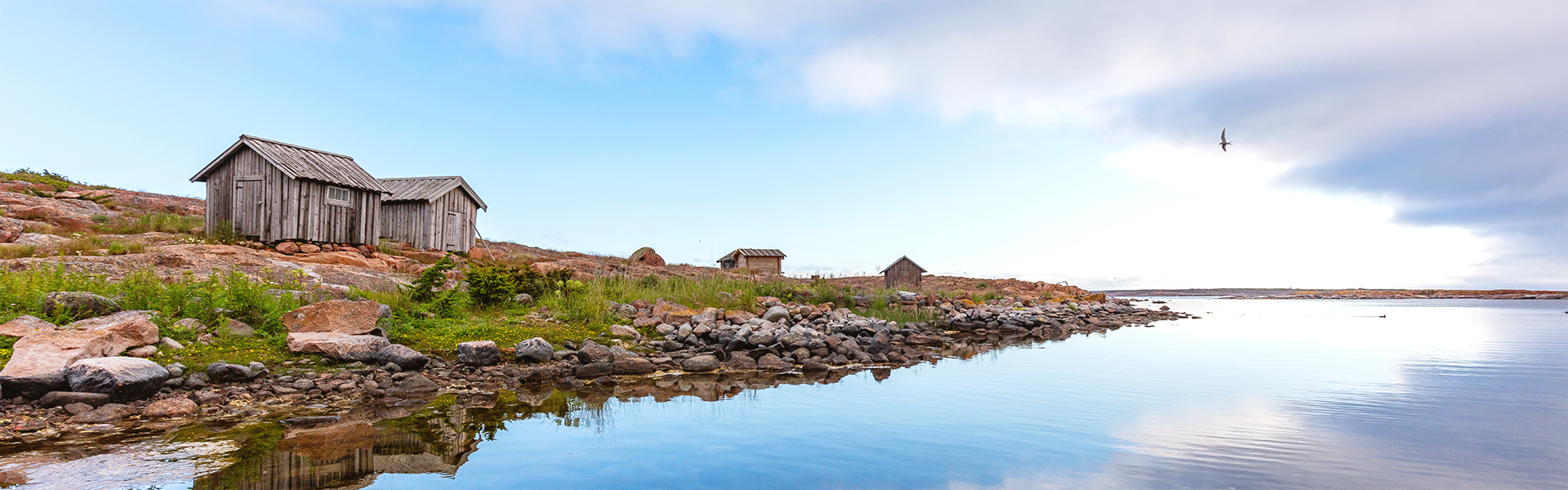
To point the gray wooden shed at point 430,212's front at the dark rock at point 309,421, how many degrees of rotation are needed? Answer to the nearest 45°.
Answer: approximately 45° to its right

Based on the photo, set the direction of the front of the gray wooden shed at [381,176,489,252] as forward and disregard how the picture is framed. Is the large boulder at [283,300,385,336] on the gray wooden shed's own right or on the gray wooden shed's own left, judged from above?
on the gray wooden shed's own right

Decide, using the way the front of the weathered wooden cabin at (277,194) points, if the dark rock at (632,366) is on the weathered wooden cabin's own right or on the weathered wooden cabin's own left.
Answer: on the weathered wooden cabin's own left

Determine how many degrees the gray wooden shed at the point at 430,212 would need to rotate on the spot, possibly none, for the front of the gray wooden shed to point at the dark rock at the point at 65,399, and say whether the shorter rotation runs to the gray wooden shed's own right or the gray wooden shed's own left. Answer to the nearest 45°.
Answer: approximately 45° to the gray wooden shed's own right

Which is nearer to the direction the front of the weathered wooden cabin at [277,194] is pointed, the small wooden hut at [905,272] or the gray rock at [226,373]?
the gray rock

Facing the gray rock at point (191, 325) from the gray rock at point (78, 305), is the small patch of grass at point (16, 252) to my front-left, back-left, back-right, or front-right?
back-left

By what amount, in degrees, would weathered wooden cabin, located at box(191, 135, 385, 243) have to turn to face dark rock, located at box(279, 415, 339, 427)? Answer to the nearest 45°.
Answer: approximately 45° to its left

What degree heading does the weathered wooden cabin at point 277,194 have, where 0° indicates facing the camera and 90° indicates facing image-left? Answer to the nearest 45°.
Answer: approximately 45°

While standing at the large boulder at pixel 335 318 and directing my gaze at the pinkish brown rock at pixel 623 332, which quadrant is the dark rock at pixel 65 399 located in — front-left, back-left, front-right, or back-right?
back-right
